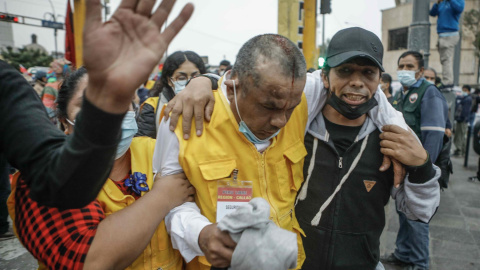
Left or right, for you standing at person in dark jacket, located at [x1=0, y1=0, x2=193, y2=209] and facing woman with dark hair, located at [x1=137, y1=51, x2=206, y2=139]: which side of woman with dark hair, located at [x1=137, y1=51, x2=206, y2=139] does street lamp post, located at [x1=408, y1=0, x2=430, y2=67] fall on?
right

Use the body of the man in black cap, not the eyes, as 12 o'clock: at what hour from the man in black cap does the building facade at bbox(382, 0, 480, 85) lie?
The building facade is roughly at 6 o'clock from the man in black cap.

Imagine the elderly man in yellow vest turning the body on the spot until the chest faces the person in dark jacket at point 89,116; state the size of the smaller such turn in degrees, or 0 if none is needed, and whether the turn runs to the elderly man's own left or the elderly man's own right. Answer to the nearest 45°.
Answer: approximately 90° to the elderly man's own right

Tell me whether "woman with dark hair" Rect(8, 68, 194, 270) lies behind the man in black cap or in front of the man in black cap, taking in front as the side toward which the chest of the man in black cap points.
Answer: in front

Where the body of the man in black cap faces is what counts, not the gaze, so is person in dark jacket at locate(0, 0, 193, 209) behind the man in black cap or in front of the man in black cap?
in front

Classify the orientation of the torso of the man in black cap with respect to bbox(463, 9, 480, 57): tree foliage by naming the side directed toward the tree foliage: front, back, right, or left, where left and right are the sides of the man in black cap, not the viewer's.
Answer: back

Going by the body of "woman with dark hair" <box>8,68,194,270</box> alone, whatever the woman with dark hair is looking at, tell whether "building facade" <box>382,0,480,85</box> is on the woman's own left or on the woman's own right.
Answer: on the woman's own left

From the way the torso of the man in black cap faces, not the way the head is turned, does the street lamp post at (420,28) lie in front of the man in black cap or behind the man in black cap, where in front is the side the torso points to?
behind
